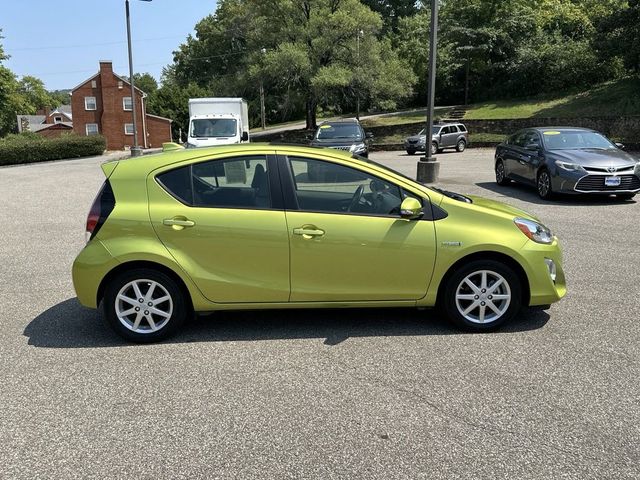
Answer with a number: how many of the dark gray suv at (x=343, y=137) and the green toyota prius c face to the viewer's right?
1

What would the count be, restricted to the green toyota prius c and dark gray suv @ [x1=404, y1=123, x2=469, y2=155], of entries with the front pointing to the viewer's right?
1

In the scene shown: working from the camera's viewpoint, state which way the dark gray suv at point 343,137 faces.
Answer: facing the viewer

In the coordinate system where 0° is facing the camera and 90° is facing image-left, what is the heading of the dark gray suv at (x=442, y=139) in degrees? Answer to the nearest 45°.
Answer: approximately 45°

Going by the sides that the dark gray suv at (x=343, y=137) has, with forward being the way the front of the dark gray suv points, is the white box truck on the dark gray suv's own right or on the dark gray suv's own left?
on the dark gray suv's own right

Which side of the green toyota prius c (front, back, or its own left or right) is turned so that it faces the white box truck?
left

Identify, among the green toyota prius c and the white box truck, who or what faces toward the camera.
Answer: the white box truck

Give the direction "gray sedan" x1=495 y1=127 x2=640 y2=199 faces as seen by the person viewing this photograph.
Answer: facing the viewer and to the right of the viewer

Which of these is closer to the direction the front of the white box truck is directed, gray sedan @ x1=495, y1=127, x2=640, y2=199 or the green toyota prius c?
the green toyota prius c

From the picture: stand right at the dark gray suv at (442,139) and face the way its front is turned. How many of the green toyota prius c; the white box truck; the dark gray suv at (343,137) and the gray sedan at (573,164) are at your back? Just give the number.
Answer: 0

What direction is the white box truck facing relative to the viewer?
toward the camera

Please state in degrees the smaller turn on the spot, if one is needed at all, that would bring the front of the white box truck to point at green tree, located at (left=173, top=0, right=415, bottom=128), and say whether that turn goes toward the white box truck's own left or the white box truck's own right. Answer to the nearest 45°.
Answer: approximately 180°

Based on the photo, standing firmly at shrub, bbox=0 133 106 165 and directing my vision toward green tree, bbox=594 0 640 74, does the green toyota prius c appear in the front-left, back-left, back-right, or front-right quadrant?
front-right

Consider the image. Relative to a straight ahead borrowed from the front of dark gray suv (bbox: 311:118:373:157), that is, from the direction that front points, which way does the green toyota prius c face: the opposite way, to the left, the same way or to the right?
to the left

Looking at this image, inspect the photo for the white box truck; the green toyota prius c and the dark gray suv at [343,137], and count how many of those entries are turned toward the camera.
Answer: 2

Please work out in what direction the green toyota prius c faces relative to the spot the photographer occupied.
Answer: facing to the right of the viewer

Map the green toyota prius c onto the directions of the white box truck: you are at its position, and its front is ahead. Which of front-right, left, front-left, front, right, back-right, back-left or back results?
front

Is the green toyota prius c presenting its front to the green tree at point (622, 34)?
no

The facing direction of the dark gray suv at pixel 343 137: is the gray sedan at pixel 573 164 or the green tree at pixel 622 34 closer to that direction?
the gray sedan

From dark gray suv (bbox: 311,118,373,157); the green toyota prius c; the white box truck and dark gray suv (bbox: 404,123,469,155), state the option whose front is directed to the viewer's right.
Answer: the green toyota prius c
